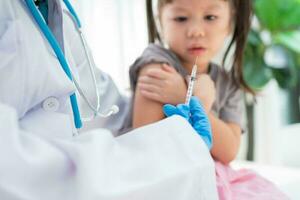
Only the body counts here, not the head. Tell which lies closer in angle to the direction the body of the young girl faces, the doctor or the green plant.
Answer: the doctor

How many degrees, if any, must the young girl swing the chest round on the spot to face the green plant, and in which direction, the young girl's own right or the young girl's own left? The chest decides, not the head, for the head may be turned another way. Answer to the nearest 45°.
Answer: approximately 180°

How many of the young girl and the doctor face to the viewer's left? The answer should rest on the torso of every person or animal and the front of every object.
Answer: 0

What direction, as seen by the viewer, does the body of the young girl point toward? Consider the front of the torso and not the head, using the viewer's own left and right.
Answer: facing the viewer

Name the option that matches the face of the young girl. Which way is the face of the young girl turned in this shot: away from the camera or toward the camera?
toward the camera

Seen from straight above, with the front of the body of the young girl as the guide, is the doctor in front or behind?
in front
